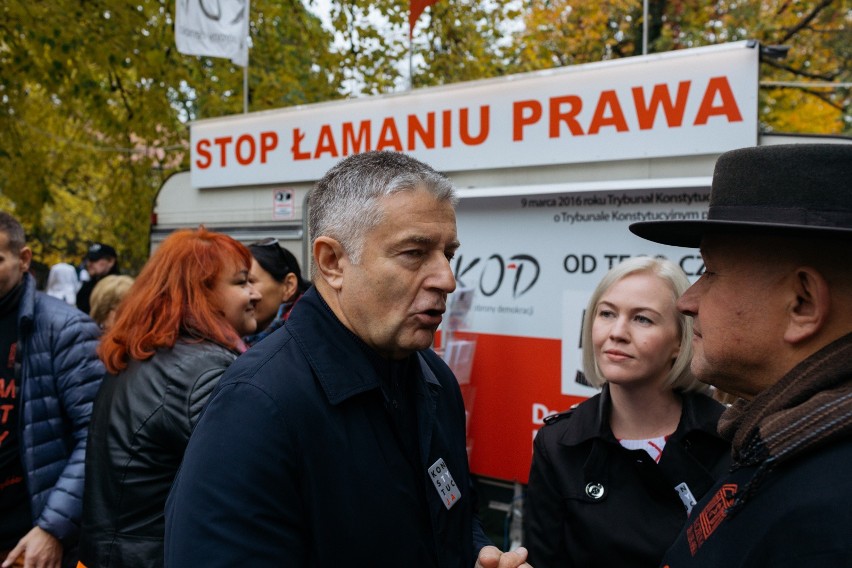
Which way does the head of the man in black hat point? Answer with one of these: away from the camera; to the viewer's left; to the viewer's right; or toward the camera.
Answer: to the viewer's left

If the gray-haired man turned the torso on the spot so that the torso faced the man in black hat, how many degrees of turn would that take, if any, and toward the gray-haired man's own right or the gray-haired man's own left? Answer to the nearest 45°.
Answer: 0° — they already face them

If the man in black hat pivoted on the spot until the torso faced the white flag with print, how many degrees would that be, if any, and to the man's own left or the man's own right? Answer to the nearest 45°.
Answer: approximately 45° to the man's own right

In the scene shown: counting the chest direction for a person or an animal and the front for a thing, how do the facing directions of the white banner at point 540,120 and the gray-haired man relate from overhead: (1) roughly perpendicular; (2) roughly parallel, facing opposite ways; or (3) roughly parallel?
roughly perpendicular

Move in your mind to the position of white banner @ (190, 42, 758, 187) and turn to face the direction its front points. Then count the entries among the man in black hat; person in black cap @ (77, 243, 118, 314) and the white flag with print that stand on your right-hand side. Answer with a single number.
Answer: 2

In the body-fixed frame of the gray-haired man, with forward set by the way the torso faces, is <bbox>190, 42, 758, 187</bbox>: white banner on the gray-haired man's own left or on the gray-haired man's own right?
on the gray-haired man's own left

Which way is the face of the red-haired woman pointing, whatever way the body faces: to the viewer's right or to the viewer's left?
to the viewer's right

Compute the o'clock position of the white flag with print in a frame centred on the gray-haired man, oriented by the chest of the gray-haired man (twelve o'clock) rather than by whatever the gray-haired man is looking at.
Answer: The white flag with print is roughly at 7 o'clock from the gray-haired man.

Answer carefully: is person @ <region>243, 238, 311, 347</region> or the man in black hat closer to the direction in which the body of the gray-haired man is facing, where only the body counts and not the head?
the man in black hat

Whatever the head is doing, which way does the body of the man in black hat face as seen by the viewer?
to the viewer's left
